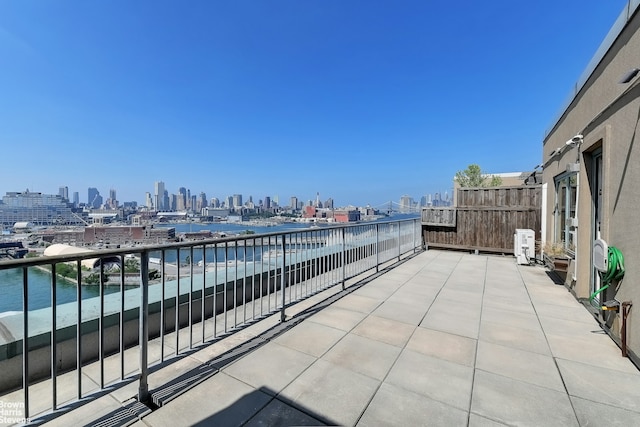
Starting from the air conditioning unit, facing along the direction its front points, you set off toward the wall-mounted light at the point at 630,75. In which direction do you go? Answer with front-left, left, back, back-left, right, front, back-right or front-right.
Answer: front-left

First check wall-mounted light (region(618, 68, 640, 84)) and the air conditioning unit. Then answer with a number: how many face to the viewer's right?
0

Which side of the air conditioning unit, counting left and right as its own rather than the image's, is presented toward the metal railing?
front

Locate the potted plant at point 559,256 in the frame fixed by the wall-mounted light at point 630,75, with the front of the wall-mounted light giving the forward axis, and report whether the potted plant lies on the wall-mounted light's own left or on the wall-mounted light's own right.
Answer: on the wall-mounted light's own right

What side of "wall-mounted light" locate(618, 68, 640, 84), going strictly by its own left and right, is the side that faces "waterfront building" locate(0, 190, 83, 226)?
front

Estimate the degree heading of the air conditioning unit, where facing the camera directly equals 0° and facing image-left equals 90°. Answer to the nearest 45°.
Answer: approximately 45°

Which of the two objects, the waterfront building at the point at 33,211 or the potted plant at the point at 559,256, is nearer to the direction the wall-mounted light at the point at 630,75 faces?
the waterfront building

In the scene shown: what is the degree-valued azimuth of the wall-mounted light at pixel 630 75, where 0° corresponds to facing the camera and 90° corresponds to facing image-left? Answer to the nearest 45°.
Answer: approximately 90°

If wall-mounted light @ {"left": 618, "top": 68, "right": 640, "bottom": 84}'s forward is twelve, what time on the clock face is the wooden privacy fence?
The wooden privacy fence is roughly at 2 o'clock from the wall-mounted light.

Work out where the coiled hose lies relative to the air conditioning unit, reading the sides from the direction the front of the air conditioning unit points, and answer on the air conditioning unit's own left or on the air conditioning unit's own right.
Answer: on the air conditioning unit's own left

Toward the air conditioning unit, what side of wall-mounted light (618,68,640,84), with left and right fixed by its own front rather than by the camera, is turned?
right
